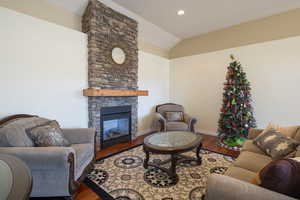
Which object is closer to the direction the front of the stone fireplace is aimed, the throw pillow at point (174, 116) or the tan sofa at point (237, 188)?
the tan sofa

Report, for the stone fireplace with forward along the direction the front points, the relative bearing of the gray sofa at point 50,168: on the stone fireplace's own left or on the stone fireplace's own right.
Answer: on the stone fireplace's own right

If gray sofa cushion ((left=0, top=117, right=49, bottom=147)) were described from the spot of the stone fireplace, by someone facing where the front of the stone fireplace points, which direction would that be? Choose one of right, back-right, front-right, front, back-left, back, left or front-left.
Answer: right

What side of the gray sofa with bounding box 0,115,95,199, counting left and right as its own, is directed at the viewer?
right

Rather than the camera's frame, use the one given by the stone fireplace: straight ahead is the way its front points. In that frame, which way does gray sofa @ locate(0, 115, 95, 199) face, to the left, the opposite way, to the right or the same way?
to the left

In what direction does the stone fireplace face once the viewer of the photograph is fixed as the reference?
facing the viewer and to the right of the viewer

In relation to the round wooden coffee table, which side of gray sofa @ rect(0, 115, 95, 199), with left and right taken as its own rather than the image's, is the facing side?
front

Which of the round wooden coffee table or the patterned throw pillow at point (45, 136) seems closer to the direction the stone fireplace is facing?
the round wooden coffee table

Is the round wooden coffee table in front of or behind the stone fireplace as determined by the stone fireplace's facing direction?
in front

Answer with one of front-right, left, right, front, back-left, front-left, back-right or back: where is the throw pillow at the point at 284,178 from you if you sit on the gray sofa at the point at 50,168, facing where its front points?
front-right

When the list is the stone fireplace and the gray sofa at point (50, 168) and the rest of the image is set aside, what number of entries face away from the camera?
0

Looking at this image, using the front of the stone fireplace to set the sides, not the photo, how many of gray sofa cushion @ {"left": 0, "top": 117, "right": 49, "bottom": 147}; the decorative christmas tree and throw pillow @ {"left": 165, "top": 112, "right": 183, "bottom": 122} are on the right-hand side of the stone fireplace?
1

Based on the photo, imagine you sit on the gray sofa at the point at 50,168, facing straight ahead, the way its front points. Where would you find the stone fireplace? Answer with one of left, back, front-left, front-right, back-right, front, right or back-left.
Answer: front-left
